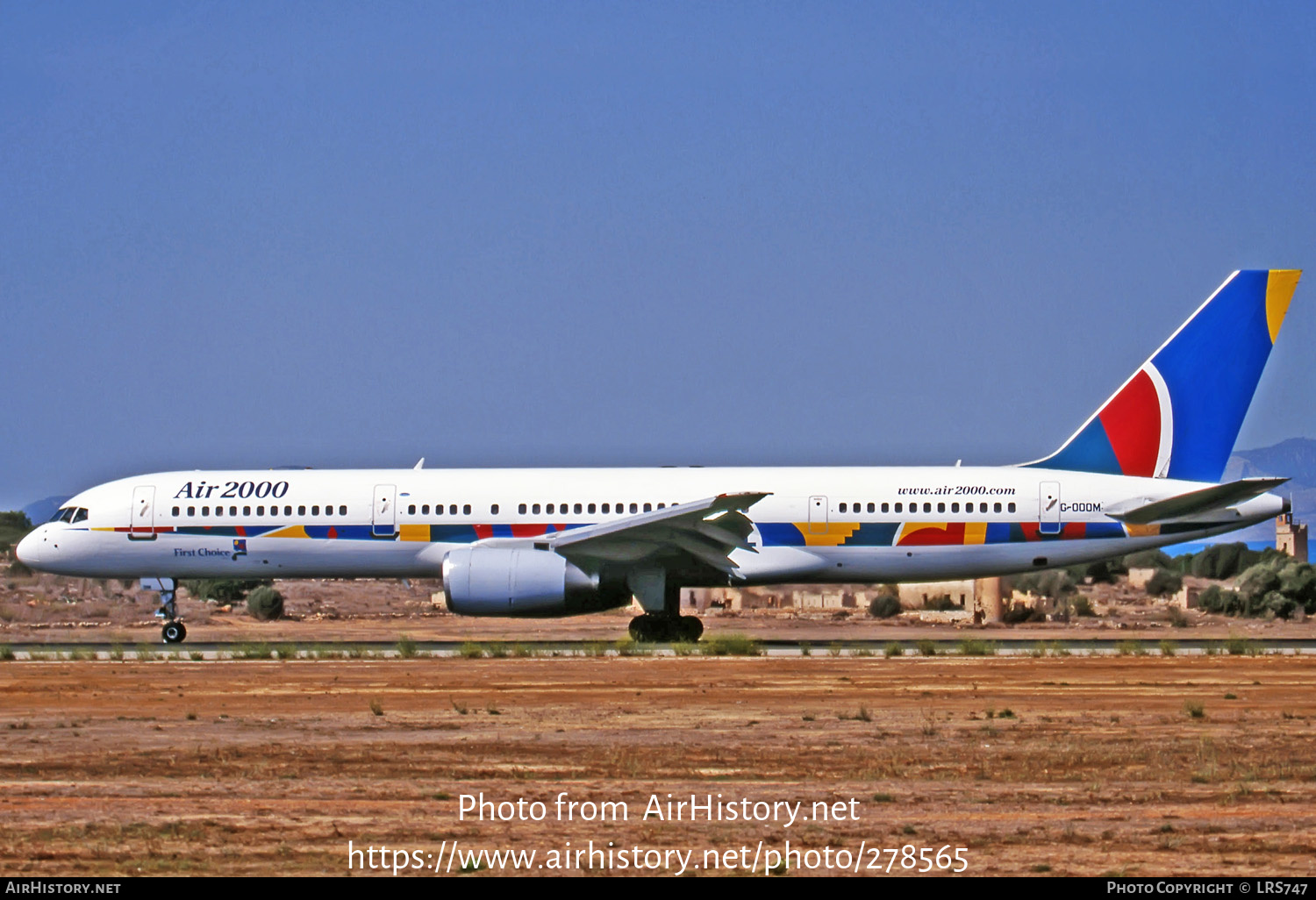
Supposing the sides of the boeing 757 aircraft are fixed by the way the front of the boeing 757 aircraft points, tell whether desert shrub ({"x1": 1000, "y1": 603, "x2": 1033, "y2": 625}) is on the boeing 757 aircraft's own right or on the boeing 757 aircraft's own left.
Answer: on the boeing 757 aircraft's own right

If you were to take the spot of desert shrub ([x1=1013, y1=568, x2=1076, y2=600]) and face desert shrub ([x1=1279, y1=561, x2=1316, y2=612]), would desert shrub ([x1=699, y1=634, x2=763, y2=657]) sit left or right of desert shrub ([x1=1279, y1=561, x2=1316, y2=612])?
right

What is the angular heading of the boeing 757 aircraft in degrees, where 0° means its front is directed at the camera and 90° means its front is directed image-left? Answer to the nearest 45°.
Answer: approximately 90°

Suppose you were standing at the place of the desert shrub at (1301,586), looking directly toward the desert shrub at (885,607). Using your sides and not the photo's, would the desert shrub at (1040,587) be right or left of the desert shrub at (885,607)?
right

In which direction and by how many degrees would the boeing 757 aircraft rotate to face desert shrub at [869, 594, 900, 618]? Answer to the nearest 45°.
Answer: approximately 90° to its right

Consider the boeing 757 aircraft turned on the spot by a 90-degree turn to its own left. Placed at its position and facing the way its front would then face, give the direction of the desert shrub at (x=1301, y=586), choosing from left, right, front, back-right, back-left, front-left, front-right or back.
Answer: back-left

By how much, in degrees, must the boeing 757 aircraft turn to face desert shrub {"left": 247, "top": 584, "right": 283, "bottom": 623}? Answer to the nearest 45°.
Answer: approximately 45° to its right
